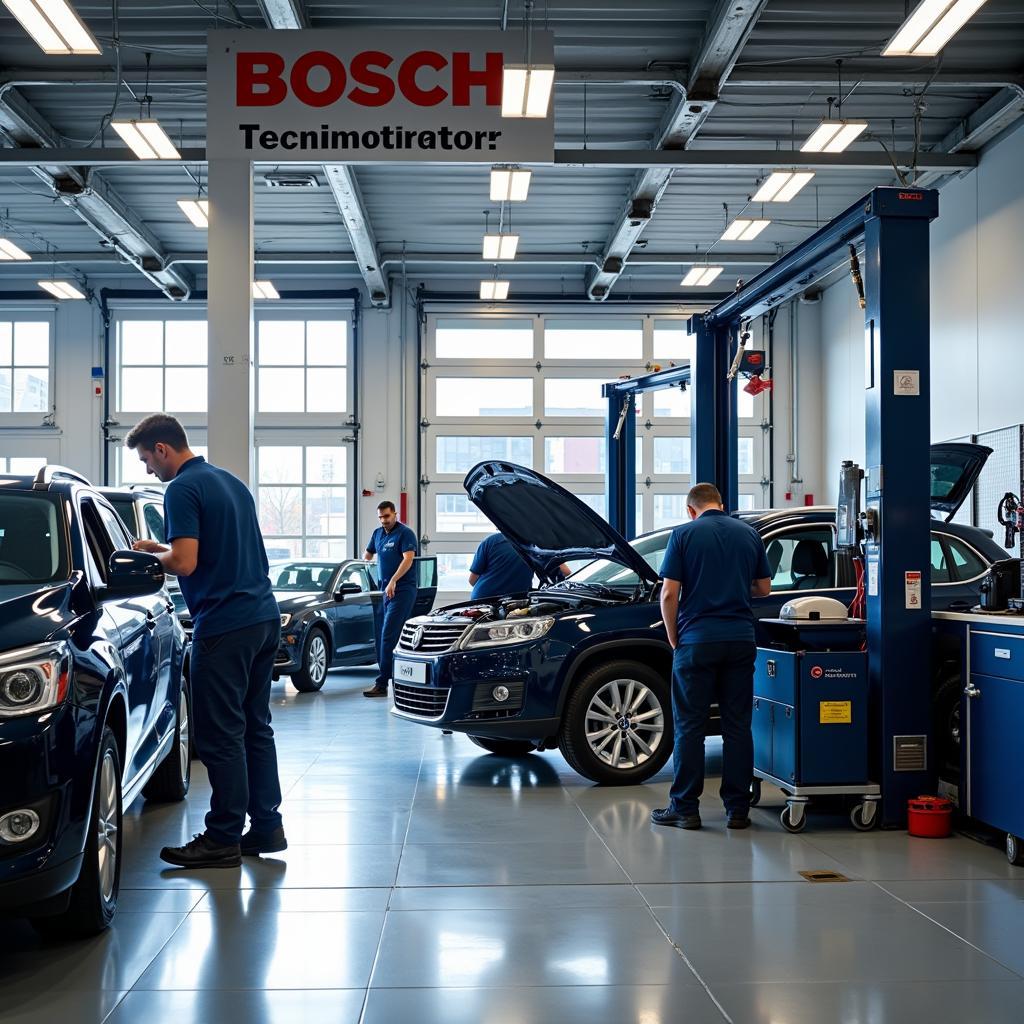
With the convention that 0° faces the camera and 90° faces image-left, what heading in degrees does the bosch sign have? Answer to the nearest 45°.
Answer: approximately 0°

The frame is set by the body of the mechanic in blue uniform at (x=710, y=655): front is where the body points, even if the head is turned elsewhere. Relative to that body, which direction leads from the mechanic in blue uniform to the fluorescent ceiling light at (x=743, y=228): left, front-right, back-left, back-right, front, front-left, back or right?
front

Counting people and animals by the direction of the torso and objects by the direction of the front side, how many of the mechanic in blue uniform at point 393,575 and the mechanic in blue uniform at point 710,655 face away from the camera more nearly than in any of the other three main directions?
1

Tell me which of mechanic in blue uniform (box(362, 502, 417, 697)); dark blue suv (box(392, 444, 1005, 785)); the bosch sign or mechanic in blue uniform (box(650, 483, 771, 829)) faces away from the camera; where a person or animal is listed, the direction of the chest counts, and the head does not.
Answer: mechanic in blue uniform (box(650, 483, 771, 829))

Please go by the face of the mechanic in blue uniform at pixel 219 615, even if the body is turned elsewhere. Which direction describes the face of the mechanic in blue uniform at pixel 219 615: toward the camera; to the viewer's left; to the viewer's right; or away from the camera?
to the viewer's left

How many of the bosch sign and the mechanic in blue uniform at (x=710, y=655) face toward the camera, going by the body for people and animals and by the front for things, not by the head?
1

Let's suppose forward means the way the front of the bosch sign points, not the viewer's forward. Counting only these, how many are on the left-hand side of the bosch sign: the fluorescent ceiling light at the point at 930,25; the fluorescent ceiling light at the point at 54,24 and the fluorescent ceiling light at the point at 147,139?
1

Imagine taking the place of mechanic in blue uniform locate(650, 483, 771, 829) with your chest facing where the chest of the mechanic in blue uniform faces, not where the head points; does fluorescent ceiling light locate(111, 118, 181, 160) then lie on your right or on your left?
on your left

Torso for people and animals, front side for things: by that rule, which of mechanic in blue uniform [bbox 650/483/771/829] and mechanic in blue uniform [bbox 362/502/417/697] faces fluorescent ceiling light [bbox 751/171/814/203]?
mechanic in blue uniform [bbox 650/483/771/829]

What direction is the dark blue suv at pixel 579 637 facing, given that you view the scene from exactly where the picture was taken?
facing the viewer and to the left of the viewer
